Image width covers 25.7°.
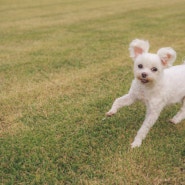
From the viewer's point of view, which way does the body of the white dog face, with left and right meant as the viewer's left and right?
facing the viewer and to the left of the viewer
